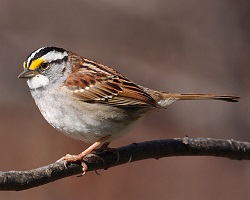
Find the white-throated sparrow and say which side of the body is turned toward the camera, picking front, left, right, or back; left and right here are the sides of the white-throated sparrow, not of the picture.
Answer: left
